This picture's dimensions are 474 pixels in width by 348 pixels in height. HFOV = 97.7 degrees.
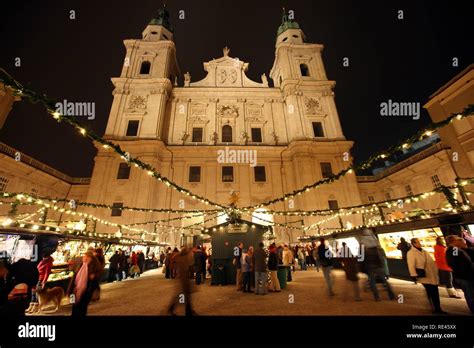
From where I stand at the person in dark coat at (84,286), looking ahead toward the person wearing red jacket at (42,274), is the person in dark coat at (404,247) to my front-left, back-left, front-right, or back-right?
back-right

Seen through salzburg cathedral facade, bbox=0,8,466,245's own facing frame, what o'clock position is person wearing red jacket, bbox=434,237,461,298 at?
The person wearing red jacket is roughly at 11 o'clock from the salzburg cathedral facade.

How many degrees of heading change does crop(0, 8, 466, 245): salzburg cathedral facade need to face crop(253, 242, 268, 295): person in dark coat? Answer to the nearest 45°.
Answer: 0° — it already faces them

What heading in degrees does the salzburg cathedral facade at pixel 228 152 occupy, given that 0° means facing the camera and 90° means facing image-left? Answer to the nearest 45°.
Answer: approximately 0°

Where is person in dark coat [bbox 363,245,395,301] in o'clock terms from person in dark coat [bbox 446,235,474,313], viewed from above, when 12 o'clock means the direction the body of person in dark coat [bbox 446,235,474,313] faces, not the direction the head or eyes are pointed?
person in dark coat [bbox 363,245,395,301] is roughly at 1 o'clock from person in dark coat [bbox 446,235,474,313].

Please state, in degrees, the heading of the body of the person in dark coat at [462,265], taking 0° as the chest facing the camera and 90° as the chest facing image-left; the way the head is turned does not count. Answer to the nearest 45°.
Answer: approximately 90°

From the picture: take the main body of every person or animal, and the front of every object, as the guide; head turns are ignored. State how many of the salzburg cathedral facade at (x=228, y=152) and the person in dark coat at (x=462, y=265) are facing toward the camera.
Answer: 1

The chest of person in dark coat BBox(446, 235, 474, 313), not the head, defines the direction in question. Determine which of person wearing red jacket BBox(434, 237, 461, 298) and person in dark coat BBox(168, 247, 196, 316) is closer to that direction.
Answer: the person in dark coat
